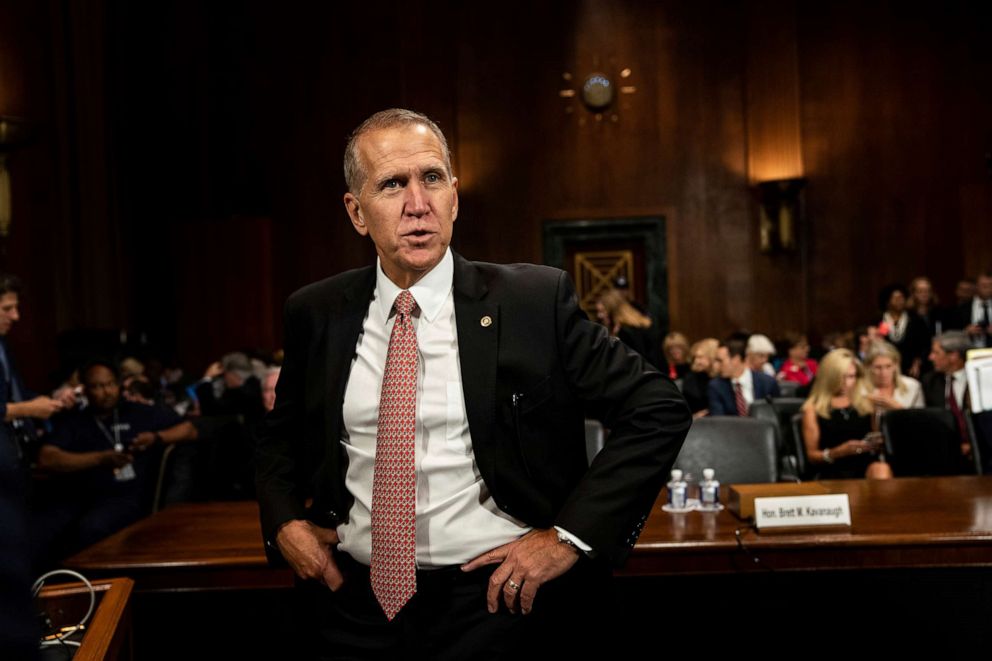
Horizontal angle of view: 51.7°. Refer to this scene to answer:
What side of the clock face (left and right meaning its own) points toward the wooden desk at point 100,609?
front

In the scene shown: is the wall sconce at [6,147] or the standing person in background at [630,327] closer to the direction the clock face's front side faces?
the standing person in background

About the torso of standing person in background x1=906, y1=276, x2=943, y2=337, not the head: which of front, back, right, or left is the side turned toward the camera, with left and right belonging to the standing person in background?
front

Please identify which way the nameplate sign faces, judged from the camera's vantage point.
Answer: facing the viewer

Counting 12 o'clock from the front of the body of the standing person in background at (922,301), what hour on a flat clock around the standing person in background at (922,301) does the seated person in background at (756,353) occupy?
the seated person in background at (756,353) is roughly at 1 o'clock from the standing person in background at (922,301).

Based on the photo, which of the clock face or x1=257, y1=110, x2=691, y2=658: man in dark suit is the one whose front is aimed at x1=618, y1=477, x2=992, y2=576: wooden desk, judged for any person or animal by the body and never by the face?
the clock face

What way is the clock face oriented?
toward the camera

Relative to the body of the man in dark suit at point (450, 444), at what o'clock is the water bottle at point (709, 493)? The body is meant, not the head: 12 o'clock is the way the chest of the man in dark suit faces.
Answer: The water bottle is roughly at 7 o'clock from the man in dark suit.

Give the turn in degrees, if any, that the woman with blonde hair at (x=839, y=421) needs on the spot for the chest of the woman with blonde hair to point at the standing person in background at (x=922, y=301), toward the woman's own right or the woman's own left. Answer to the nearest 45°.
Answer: approximately 135° to the woman's own left

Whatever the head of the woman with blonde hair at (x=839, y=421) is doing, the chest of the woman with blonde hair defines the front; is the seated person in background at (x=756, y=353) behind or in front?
behind

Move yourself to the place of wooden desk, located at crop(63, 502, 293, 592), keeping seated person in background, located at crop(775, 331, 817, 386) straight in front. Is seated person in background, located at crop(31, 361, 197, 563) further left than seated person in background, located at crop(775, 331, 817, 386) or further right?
left

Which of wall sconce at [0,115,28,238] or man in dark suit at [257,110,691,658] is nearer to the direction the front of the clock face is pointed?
the man in dark suit

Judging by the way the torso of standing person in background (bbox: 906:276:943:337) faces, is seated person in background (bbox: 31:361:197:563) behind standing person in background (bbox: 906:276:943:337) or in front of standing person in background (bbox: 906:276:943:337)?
in front

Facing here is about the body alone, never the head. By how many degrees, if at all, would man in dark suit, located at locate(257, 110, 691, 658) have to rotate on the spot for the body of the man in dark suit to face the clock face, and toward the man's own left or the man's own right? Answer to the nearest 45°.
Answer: approximately 180°
